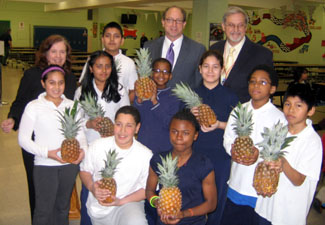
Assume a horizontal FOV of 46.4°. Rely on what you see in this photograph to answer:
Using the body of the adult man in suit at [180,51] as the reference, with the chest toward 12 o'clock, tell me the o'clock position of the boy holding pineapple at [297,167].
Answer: The boy holding pineapple is roughly at 11 o'clock from the adult man in suit.

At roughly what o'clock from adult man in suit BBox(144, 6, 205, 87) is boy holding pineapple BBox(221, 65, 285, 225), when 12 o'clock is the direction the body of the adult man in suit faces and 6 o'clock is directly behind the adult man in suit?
The boy holding pineapple is roughly at 11 o'clock from the adult man in suit.

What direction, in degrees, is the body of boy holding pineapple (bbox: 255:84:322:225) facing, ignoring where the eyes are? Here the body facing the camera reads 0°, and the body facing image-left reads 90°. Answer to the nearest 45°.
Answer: approximately 45°

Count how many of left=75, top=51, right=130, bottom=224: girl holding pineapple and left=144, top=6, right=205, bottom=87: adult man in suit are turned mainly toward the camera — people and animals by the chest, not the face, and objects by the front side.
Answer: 2

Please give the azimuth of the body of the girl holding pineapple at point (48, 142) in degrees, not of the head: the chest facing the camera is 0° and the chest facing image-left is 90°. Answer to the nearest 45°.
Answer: approximately 315°

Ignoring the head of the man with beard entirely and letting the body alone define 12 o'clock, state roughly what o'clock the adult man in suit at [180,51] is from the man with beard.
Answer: The adult man in suit is roughly at 2 o'clock from the man with beard.

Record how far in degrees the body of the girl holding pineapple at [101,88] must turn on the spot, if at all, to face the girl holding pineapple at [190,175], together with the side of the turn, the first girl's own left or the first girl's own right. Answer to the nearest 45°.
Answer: approximately 45° to the first girl's own left
